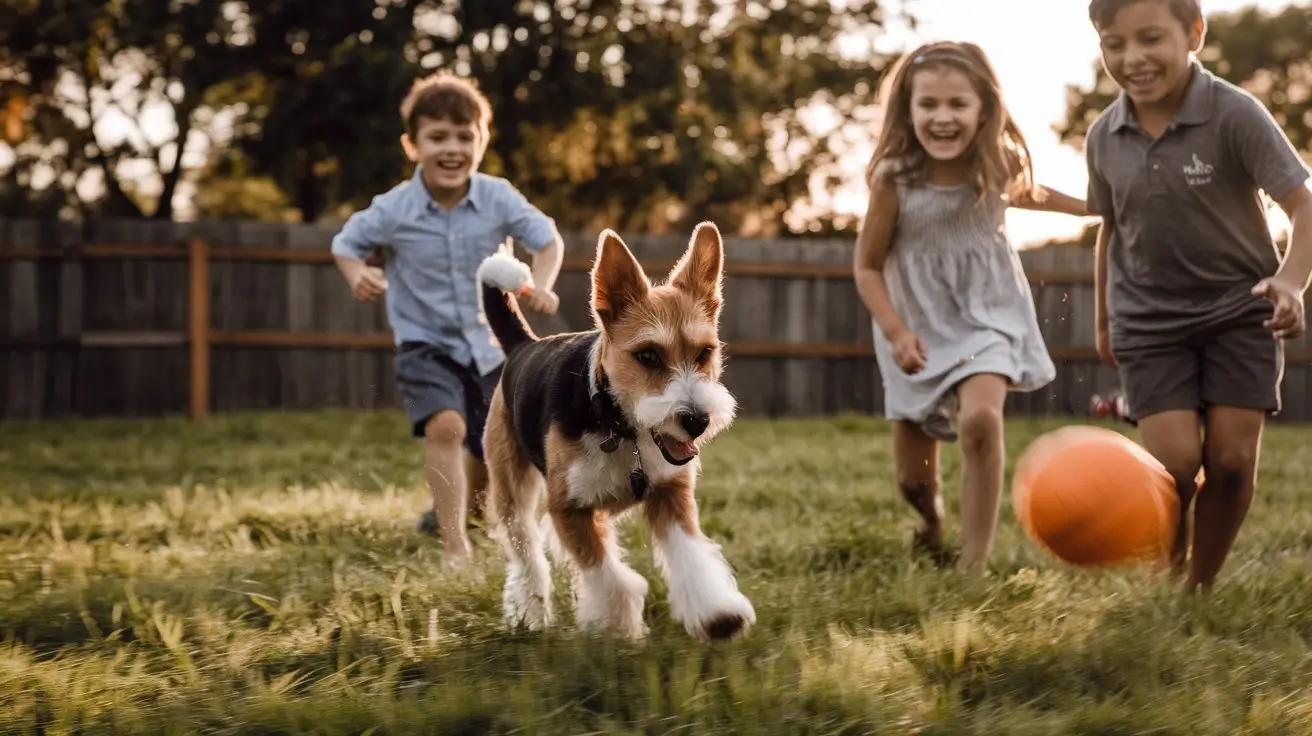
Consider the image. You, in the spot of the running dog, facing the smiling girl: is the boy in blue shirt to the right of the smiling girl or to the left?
left

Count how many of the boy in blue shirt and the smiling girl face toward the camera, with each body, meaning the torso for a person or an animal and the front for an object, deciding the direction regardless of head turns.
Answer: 2

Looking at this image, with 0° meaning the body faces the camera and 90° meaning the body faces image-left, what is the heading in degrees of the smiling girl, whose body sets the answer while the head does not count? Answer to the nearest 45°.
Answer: approximately 0°

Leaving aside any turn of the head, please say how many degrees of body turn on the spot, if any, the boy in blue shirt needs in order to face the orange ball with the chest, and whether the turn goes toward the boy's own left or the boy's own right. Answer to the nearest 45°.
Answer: approximately 45° to the boy's own left

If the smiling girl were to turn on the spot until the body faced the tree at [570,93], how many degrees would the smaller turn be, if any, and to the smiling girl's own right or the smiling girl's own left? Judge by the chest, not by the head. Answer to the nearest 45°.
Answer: approximately 180°

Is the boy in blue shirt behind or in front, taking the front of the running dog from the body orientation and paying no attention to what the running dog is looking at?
behind

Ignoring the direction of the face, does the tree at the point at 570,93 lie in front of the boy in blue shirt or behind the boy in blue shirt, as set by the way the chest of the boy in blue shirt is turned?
behind

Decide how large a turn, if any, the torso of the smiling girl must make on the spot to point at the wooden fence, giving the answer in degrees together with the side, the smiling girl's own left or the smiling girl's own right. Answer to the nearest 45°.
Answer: approximately 135° to the smiling girl's own right
